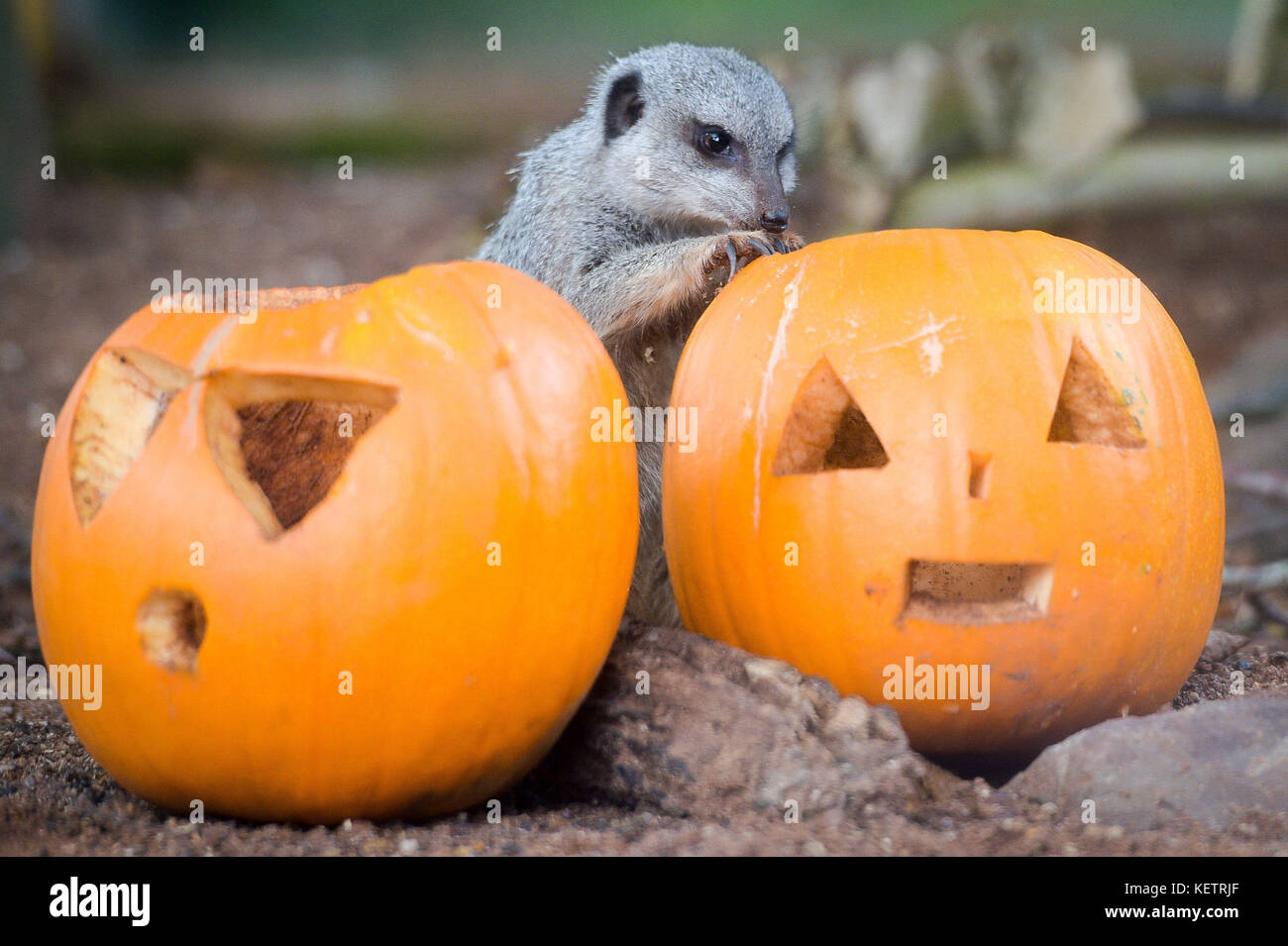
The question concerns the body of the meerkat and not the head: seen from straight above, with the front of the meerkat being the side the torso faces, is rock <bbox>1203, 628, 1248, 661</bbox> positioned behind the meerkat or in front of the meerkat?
in front

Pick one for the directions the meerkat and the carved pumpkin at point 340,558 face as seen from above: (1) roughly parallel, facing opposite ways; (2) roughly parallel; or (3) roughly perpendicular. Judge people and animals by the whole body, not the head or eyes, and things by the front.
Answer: roughly perpendicular

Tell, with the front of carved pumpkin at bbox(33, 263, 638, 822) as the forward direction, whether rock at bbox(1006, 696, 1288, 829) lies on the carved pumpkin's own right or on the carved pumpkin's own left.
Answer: on the carved pumpkin's own left

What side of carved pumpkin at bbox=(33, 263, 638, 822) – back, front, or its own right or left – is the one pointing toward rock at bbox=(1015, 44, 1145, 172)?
back

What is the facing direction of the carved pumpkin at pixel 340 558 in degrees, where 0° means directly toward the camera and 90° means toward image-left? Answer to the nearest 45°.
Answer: approximately 45°

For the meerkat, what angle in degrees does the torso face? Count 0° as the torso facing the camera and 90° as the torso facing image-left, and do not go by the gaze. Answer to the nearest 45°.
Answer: approximately 315°

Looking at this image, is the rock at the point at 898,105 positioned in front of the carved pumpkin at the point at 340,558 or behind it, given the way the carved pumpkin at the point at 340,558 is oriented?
behind

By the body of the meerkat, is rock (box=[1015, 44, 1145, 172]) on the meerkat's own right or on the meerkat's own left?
on the meerkat's own left
